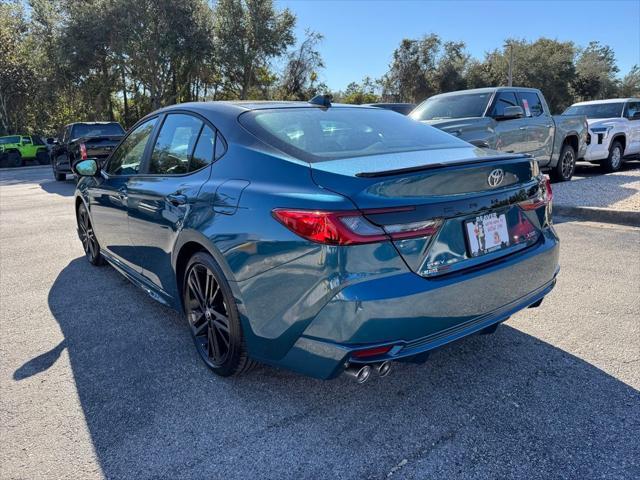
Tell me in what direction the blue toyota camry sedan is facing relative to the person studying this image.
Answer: facing away from the viewer and to the left of the viewer

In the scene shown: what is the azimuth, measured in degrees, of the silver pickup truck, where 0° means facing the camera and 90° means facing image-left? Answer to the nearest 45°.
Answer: approximately 45°

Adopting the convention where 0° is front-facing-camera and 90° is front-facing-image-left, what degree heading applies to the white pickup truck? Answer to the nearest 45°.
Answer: approximately 45°

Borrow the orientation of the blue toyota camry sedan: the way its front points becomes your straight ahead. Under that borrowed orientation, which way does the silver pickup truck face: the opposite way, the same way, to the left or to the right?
to the left

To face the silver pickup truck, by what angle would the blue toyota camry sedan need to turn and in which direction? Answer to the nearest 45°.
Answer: approximately 90° to its right

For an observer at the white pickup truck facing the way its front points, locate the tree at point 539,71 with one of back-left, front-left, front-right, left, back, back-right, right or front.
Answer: back-right

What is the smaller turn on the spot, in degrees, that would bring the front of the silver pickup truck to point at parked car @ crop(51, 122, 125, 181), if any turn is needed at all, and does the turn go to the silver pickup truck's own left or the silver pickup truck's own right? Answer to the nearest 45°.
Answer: approximately 45° to the silver pickup truck's own right

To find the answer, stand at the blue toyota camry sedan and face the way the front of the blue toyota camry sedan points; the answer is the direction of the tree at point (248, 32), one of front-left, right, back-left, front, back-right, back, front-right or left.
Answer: front-right
